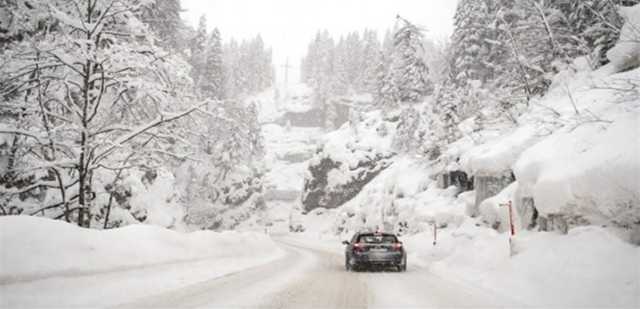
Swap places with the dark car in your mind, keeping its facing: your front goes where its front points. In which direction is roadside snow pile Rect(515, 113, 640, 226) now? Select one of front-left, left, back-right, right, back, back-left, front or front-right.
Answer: front-right

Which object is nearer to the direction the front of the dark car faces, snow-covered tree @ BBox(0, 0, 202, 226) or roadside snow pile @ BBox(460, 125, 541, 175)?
the roadside snow pile

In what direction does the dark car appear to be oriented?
away from the camera

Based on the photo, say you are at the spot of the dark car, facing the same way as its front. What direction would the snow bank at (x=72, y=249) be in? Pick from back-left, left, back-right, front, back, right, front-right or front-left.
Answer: back-left

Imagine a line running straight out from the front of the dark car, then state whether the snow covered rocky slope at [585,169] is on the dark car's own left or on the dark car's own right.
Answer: on the dark car's own right

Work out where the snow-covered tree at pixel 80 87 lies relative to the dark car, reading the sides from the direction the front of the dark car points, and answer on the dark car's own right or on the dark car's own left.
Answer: on the dark car's own left

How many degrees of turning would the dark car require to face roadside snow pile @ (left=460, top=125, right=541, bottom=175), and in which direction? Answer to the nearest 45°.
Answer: approximately 45° to its right

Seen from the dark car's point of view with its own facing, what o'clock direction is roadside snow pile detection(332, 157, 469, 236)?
The roadside snow pile is roughly at 12 o'clock from the dark car.

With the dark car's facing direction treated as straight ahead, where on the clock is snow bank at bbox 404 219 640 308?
The snow bank is roughly at 5 o'clock from the dark car.

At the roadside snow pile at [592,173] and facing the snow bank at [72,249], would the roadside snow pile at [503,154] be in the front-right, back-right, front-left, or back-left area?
back-right
